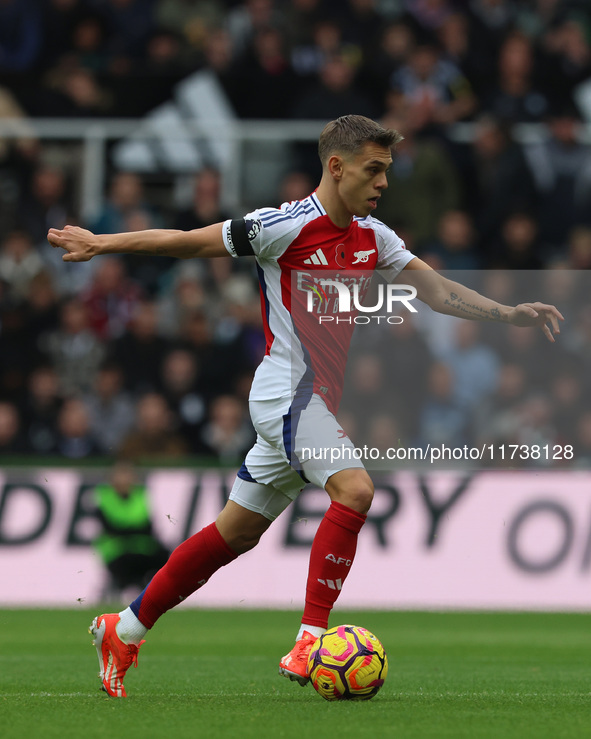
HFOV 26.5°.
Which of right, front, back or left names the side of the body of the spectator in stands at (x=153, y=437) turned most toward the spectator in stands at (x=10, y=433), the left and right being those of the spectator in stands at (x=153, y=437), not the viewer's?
right

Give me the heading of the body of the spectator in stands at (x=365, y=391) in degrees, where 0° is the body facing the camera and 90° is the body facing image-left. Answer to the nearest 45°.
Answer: approximately 0°

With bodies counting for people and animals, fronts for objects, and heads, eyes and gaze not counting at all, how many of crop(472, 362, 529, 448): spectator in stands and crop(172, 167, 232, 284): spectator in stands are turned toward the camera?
2

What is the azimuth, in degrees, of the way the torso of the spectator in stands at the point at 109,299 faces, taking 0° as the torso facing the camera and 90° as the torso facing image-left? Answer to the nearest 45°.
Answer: approximately 0°
